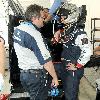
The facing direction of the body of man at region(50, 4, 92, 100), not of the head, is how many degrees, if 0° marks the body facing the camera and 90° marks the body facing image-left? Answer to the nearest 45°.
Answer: approximately 45°

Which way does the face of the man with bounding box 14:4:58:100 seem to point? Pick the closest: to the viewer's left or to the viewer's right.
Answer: to the viewer's right

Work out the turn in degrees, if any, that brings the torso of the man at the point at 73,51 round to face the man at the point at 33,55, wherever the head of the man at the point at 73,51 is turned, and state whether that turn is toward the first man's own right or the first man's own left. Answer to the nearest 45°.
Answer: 0° — they already face them
